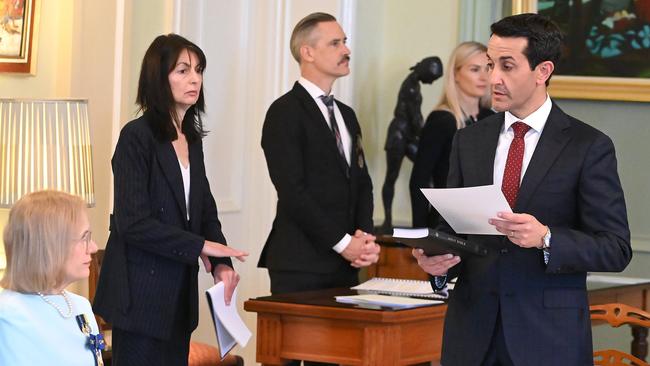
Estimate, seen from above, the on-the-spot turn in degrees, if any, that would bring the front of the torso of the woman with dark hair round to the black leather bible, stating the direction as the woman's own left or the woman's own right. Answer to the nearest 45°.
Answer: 0° — they already face it

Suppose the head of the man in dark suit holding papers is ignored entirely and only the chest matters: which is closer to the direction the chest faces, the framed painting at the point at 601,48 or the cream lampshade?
the cream lampshade

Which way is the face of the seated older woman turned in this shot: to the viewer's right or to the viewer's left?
to the viewer's right

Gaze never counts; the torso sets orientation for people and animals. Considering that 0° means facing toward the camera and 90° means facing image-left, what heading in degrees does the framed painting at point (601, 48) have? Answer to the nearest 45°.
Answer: approximately 0°

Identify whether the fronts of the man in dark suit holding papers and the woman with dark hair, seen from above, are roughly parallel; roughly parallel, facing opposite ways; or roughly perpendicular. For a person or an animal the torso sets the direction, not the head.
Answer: roughly perpendicular

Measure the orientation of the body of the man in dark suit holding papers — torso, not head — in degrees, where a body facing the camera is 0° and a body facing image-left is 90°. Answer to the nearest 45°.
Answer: approximately 45°

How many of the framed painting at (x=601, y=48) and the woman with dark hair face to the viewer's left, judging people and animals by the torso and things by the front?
0

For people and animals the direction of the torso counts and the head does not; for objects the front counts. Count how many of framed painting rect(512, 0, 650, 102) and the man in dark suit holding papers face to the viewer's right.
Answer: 0

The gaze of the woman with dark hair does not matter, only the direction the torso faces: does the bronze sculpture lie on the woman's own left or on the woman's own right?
on the woman's own left

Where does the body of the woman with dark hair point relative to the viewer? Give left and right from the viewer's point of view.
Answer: facing the viewer and to the right of the viewer
